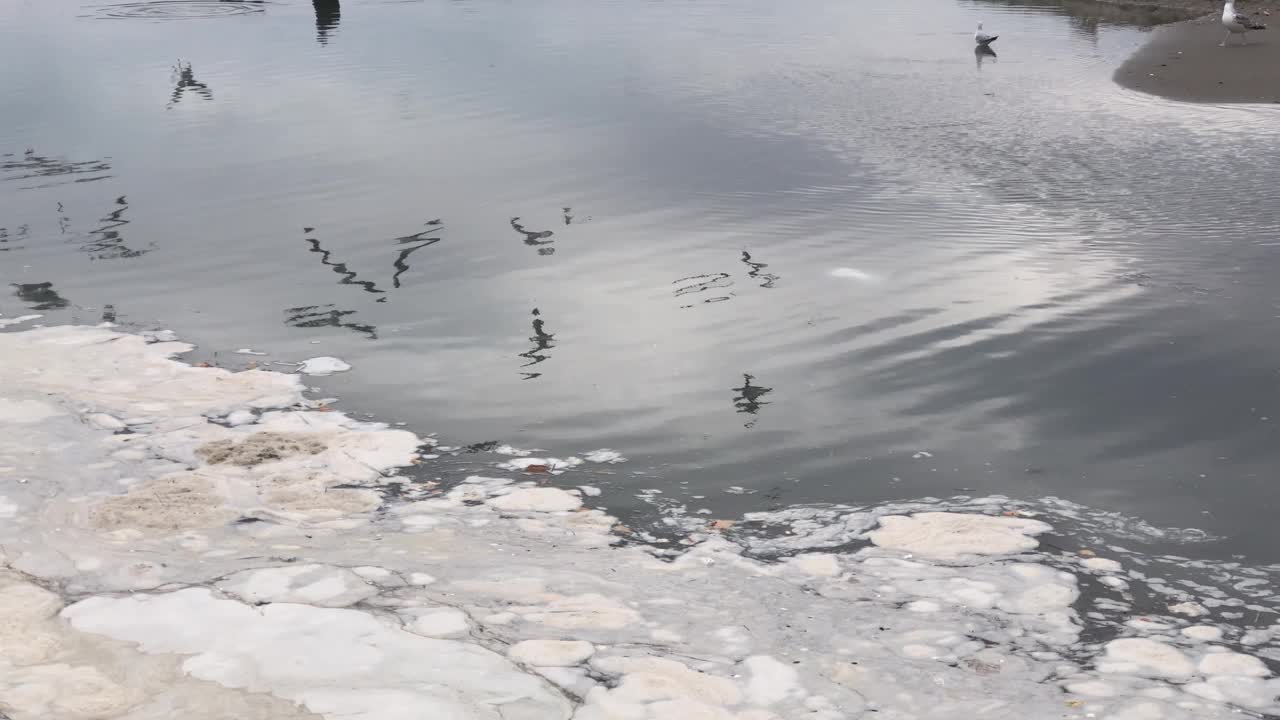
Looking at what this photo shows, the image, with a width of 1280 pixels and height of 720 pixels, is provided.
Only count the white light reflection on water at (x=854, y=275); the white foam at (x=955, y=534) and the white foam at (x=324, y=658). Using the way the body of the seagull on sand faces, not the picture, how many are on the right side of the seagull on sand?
0

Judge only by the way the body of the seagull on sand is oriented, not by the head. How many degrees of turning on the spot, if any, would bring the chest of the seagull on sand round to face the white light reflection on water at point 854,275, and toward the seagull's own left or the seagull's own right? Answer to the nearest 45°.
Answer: approximately 90° to the seagull's own left

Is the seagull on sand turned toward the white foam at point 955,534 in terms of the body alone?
no

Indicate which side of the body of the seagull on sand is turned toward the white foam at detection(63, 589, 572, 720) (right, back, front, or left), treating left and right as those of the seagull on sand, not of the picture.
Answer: left

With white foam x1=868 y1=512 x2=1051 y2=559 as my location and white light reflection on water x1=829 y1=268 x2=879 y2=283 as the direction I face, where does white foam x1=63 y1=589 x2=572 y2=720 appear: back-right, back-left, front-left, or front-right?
back-left

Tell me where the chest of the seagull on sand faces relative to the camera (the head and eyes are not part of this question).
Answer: to the viewer's left

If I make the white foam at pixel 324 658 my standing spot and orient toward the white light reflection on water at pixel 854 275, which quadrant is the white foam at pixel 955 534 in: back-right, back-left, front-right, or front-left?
front-right
